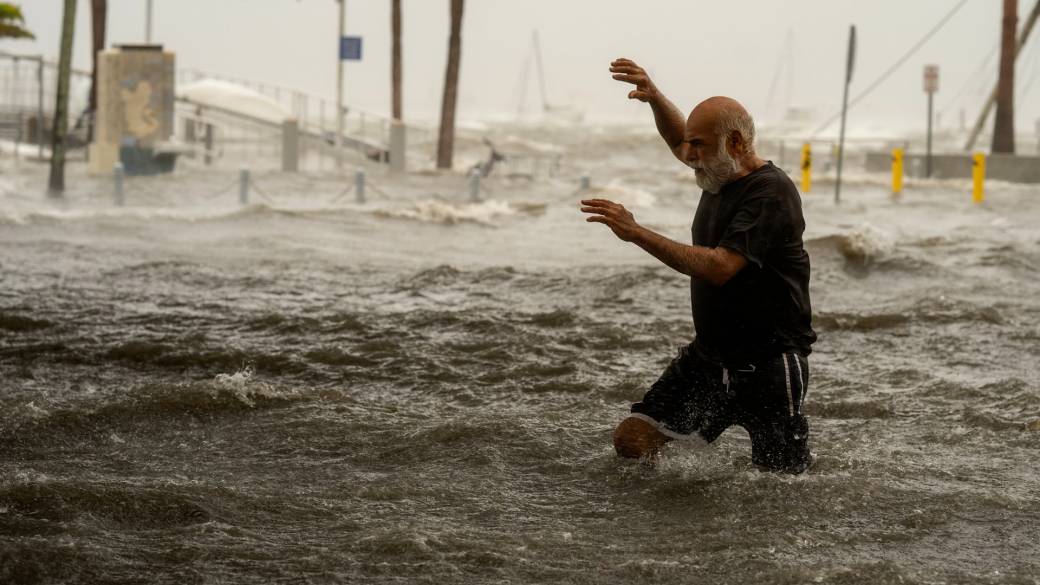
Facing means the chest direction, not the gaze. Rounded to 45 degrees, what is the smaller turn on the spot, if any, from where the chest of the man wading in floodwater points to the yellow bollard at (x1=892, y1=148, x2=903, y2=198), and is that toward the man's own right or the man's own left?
approximately 135° to the man's own right

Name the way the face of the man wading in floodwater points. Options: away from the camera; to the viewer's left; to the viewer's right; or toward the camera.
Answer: to the viewer's left

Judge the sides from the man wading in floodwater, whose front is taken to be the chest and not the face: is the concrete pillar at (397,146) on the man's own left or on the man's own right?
on the man's own right

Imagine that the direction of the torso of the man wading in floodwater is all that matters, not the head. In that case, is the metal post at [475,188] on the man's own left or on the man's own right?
on the man's own right

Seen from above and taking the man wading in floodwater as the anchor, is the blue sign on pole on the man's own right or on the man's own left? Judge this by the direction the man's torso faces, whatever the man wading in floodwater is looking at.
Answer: on the man's own right

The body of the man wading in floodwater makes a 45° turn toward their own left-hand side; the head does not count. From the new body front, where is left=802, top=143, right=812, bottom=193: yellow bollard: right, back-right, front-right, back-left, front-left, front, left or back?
back

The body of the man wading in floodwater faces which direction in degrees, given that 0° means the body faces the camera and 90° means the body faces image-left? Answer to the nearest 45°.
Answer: approximately 45°

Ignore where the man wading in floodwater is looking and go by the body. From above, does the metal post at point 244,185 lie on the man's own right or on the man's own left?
on the man's own right

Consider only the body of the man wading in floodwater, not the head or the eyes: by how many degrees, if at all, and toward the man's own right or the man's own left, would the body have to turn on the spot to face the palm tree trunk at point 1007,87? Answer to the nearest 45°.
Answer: approximately 135° to the man's own right
